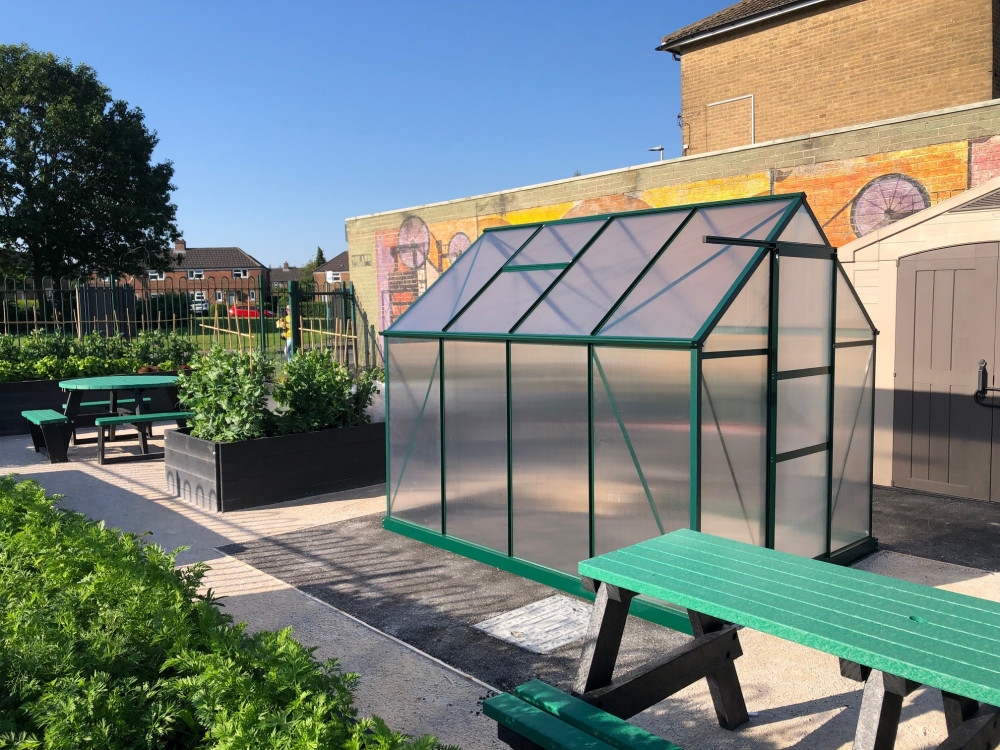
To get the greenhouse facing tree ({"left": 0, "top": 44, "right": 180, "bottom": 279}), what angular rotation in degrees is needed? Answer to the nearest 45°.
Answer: approximately 180°

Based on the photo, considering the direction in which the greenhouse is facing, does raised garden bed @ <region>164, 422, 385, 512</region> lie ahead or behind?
behind

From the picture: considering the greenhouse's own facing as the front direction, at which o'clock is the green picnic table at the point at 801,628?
The green picnic table is roughly at 1 o'clock from the greenhouse.

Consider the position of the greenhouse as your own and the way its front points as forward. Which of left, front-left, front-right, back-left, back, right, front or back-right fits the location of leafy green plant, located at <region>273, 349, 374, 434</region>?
back

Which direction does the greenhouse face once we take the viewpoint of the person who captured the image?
facing the viewer and to the right of the viewer

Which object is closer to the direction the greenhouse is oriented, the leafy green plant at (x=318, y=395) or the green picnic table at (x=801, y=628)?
the green picnic table

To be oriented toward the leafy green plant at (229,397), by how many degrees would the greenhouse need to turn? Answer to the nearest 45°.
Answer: approximately 180°

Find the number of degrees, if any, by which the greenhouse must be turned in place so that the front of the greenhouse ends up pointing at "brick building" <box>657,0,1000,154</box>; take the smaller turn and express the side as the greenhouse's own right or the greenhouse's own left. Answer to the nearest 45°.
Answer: approximately 135° to the greenhouse's own left

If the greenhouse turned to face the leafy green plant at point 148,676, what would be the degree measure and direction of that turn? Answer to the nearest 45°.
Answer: approximately 90° to its right

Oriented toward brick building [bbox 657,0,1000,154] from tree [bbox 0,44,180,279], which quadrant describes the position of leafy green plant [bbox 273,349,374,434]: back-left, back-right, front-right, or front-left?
front-right

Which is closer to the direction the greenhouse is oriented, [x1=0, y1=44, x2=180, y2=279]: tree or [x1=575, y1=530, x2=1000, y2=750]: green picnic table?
the green picnic table
